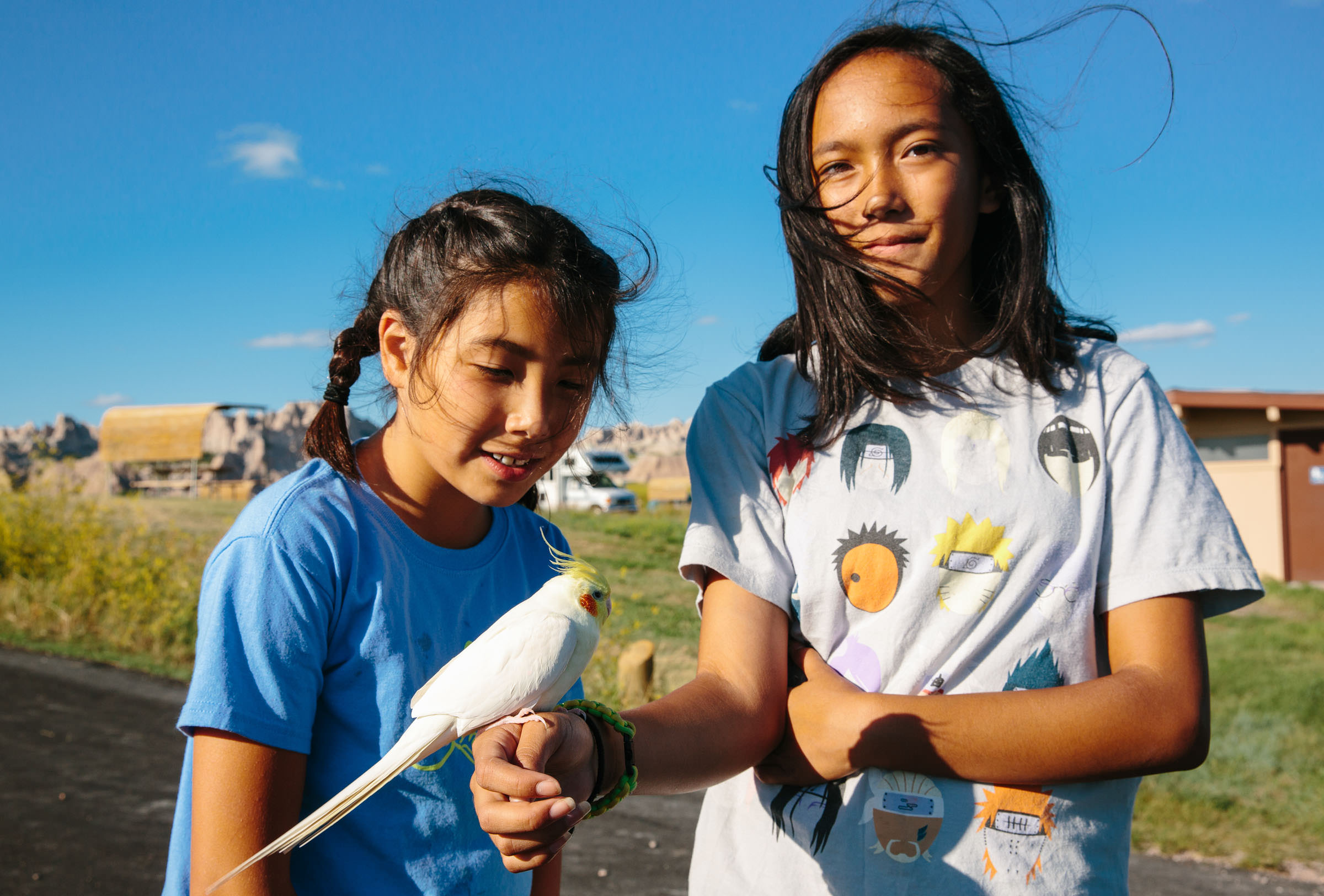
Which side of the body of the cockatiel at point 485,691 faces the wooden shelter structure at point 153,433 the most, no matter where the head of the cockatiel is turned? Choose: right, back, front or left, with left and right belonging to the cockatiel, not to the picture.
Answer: left

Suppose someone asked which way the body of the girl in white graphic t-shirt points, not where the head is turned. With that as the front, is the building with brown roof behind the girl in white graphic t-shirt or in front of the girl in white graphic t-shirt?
behind

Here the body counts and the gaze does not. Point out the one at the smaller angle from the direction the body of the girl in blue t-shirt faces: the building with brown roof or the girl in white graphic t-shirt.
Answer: the girl in white graphic t-shirt

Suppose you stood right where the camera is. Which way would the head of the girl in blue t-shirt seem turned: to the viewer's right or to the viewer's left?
to the viewer's right

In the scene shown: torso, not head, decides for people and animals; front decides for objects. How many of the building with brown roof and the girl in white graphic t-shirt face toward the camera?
2

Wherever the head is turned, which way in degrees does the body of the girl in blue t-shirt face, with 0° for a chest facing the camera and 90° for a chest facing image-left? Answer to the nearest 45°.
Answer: approximately 315°

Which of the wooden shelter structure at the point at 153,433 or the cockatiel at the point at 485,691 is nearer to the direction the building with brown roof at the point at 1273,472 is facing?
the cockatiel

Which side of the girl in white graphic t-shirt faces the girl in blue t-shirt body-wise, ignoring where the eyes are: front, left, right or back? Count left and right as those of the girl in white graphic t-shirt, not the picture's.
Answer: right

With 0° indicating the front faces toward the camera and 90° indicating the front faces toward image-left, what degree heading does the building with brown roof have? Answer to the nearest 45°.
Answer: approximately 0°

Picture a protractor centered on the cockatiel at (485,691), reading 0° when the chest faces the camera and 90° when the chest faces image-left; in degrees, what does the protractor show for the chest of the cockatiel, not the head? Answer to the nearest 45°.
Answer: approximately 270°

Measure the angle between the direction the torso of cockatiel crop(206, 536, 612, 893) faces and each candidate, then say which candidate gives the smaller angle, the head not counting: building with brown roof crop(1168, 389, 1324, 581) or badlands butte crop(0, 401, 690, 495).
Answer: the building with brown roof
